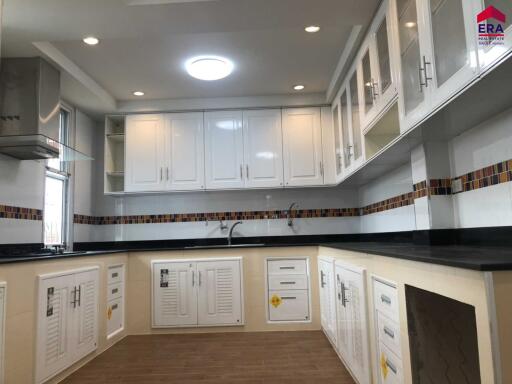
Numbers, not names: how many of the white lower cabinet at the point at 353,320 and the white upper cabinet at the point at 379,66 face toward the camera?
0

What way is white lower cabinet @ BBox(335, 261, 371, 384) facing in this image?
to the viewer's left

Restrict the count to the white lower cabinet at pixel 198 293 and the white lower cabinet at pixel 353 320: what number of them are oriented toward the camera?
1

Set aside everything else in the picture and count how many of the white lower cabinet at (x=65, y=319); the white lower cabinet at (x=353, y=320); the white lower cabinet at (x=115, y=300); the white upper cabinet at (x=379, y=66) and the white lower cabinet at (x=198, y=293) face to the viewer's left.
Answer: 2

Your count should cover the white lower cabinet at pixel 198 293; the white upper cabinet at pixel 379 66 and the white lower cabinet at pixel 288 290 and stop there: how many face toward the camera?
2

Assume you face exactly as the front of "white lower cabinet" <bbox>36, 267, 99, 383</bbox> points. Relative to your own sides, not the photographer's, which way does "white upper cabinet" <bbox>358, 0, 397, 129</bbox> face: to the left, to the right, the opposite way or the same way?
the opposite way

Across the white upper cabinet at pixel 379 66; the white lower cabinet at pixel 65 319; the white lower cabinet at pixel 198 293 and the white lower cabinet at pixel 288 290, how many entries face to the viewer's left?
1

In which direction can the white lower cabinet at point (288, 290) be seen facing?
toward the camera

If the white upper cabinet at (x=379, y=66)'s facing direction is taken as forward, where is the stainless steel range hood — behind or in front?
in front

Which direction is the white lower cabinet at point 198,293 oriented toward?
toward the camera

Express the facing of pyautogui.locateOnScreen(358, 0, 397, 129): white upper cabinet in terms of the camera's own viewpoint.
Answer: facing to the left of the viewer
